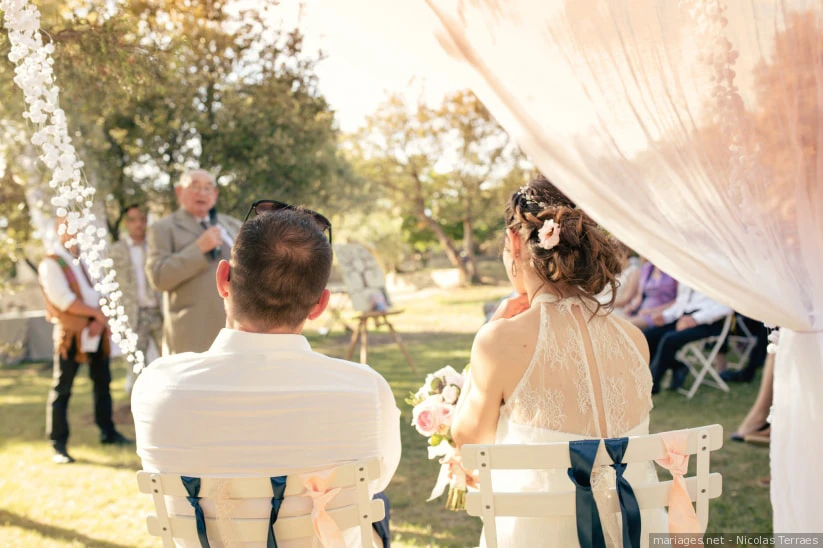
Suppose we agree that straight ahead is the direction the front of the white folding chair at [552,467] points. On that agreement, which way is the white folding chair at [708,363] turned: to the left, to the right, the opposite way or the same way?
to the left

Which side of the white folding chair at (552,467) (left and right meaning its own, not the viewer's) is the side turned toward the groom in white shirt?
left

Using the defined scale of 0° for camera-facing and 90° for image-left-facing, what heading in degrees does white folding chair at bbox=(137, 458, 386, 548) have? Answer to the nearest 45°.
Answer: approximately 180°

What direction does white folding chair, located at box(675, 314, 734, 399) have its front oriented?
to the viewer's left

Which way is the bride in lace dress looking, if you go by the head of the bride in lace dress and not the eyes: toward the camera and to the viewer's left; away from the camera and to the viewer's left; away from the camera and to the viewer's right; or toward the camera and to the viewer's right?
away from the camera and to the viewer's left

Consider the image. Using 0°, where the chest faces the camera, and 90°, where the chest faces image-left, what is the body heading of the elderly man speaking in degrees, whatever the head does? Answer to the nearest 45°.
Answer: approximately 315°

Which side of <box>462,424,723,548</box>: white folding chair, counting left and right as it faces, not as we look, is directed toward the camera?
back

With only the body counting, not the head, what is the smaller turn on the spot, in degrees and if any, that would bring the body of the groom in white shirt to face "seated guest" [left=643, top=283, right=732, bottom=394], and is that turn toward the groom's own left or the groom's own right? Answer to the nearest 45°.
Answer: approximately 45° to the groom's own right
